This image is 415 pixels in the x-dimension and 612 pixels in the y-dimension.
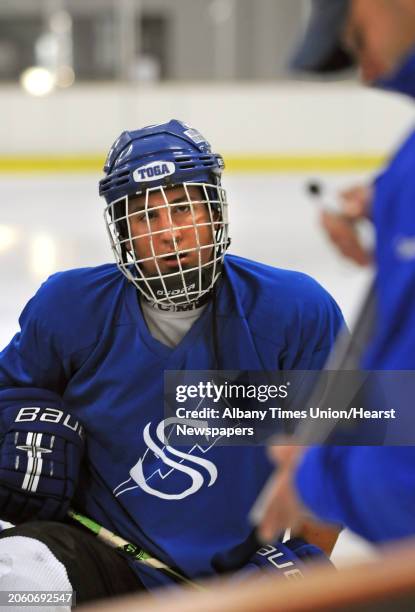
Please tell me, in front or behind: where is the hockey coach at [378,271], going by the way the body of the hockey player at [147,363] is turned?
in front

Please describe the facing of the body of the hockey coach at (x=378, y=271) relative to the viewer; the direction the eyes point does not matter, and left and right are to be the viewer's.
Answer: facing to the left of the viewer

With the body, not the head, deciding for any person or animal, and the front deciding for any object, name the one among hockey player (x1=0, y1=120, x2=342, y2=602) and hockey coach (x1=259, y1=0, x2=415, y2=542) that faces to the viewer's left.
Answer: hockey coach (x1=259, y1=0, x2=415, y2=542)

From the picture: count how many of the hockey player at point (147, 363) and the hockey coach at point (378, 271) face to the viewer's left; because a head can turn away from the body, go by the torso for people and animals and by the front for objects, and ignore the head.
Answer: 1

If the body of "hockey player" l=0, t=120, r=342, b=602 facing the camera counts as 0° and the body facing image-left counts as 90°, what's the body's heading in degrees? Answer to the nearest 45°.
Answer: approximately 0°
